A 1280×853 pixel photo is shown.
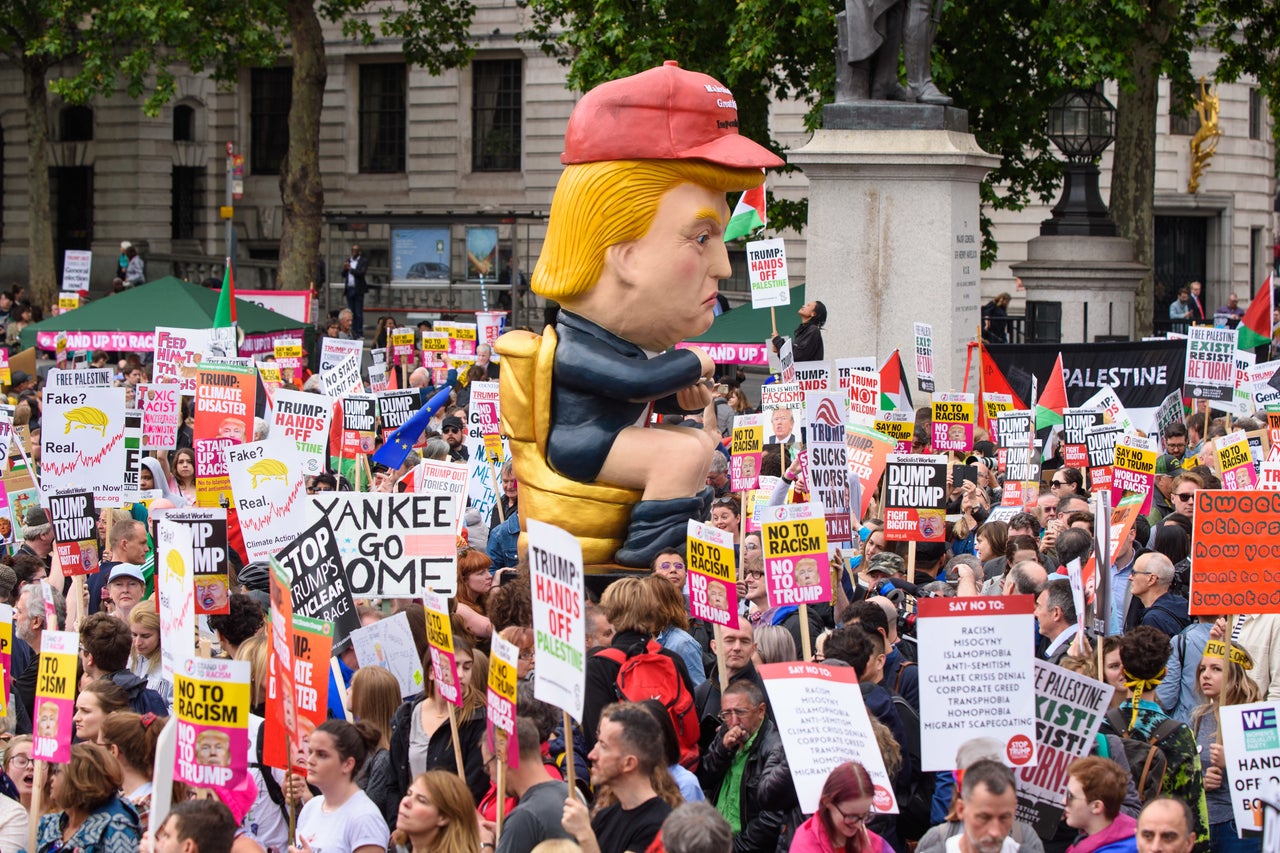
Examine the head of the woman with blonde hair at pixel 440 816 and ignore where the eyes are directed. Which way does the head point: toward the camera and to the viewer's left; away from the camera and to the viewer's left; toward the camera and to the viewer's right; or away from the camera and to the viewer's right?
toward the camera and to the viewer's left

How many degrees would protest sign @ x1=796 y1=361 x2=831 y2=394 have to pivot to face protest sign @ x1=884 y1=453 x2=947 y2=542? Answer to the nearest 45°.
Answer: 0° — it already faces it

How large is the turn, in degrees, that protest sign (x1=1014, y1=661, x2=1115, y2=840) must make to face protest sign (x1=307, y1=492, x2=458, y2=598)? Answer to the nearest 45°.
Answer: approximately 135° to its right

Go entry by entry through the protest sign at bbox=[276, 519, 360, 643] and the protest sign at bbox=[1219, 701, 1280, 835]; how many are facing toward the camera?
2

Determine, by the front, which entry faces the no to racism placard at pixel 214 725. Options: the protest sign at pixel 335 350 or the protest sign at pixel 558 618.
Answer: the protest sign at pixel 335 350

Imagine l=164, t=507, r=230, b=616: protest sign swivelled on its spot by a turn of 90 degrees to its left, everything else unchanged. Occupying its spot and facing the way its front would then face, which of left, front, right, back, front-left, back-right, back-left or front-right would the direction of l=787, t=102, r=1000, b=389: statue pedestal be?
front-left

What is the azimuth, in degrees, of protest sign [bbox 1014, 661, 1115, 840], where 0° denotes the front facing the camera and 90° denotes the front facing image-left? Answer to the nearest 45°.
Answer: approximately 0°

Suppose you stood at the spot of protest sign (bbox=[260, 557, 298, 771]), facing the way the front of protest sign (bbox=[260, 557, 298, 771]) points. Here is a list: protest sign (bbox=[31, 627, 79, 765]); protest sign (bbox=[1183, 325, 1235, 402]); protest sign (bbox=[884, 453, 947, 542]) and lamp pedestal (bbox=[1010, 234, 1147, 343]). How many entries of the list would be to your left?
3
